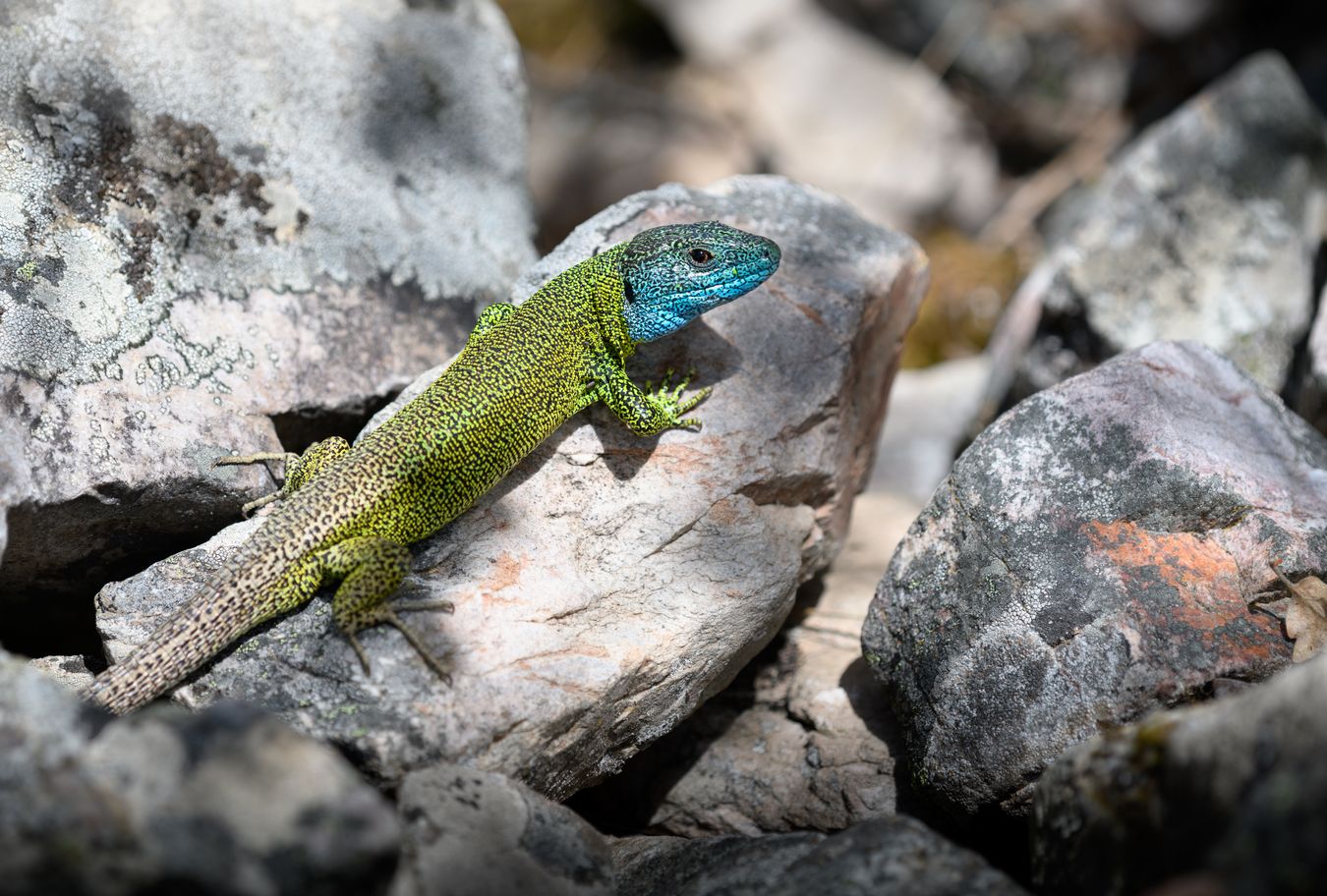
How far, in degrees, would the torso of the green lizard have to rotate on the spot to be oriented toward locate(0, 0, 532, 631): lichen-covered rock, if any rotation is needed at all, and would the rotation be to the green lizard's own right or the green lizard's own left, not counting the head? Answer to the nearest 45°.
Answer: approximately 90° to the green lizard's own left

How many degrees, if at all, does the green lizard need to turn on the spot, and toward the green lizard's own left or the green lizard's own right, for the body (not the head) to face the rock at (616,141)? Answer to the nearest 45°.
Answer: approximately 45° to the green lizard's own left

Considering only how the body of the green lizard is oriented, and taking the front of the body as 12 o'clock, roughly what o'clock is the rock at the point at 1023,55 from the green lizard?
The rock is roughly at 11 o'clock from the green lizard.

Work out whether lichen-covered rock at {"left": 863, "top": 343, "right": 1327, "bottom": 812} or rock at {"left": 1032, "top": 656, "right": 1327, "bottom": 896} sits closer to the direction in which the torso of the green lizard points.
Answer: the lichen-covered rock

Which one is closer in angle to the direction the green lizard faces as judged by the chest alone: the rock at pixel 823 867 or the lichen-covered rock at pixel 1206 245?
the lichen-covered rock

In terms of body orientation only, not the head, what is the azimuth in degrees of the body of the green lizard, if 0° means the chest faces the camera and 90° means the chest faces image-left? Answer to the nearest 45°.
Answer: approximately 225°

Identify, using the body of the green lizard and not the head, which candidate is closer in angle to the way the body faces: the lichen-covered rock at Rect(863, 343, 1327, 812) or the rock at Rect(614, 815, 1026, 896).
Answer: the lichen-covered rock

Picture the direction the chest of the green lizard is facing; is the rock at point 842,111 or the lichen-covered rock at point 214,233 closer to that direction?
the rock

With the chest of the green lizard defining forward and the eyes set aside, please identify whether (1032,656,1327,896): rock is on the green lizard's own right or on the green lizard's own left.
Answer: on the green lizard's own right

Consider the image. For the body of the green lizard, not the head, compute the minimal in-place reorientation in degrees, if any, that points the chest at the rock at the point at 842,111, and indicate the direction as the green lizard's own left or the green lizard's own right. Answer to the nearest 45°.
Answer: approximately 45° to the green lizard's own left
